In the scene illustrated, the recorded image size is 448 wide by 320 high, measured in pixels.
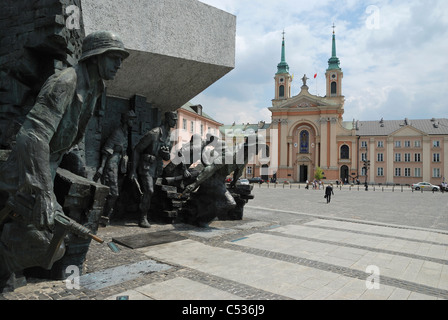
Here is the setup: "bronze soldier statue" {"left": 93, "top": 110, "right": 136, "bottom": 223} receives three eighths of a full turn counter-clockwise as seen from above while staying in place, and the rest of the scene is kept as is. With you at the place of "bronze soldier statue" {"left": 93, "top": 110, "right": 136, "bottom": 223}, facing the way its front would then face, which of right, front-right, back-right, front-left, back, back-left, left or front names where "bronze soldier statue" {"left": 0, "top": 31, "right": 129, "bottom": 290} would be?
back-left

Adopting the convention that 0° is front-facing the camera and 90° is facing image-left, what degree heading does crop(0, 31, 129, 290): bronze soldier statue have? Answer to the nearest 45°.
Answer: approximately 270°

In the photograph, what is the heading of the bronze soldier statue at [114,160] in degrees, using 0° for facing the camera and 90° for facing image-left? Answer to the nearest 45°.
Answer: approximately 270°

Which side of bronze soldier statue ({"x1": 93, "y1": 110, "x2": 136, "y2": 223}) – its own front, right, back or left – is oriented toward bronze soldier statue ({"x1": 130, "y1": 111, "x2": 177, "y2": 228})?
front
